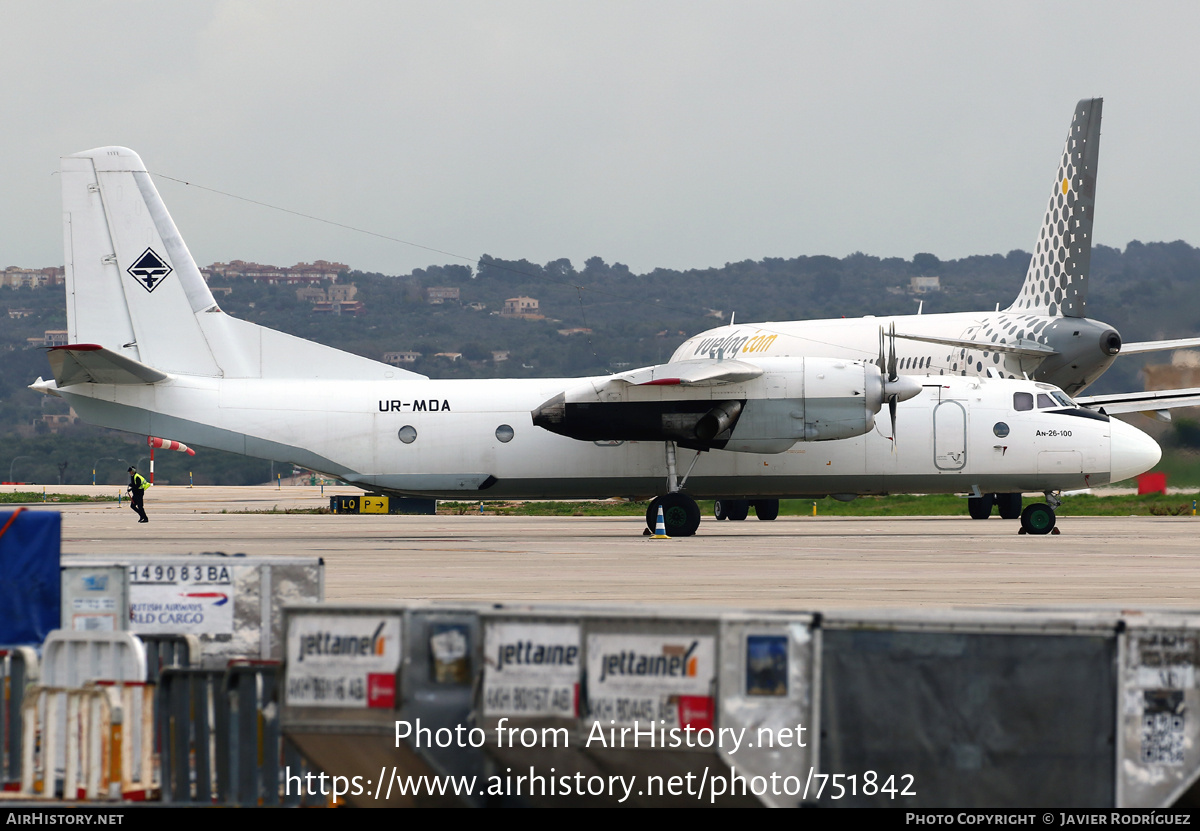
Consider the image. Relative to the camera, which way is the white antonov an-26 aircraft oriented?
to the viewer's right

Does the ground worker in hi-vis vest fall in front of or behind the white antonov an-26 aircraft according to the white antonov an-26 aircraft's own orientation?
behind

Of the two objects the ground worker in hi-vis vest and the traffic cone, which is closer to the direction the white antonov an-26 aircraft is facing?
the traffic cone
